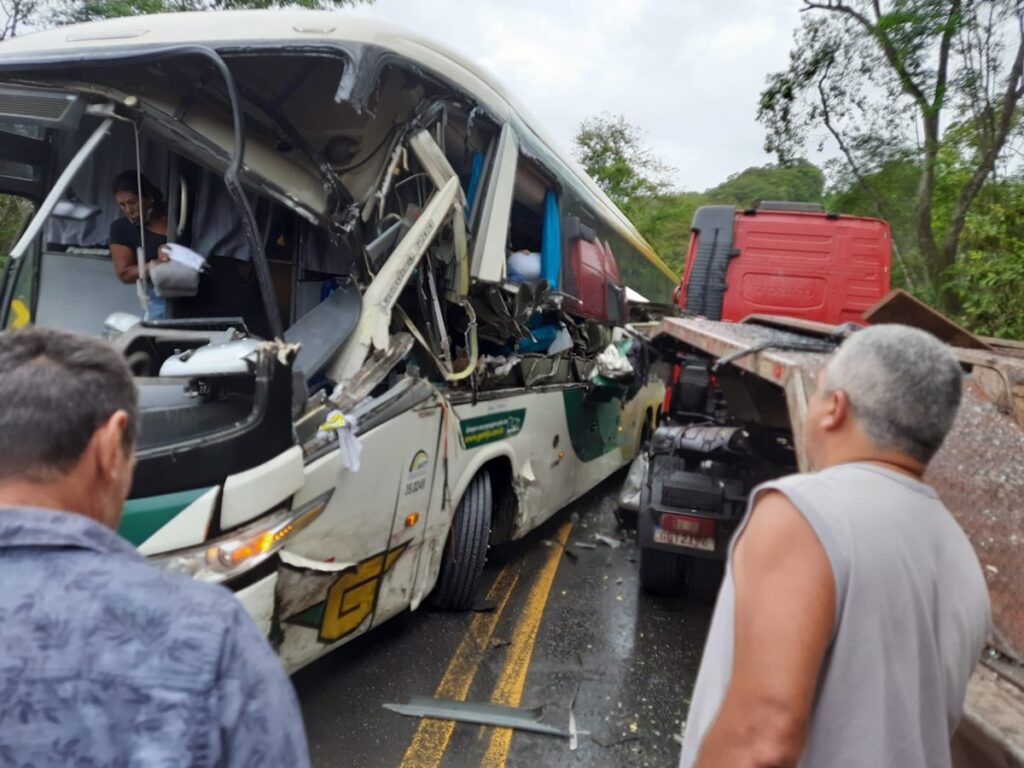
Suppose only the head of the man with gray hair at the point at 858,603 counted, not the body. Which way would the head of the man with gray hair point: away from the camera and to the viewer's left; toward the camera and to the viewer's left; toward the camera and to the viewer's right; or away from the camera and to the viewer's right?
away from the camera and to the viewer's left

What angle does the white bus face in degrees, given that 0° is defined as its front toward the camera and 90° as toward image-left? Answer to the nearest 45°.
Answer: approximately 45°

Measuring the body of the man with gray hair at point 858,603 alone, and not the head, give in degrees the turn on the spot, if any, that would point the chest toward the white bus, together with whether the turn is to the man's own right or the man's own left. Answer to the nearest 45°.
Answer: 0° — they already face it

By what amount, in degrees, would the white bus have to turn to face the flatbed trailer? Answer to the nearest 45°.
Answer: approximately 90° to its left

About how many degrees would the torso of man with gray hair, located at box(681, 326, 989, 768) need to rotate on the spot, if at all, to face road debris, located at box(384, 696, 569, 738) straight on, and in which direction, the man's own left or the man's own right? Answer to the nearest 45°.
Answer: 0° — they already face it

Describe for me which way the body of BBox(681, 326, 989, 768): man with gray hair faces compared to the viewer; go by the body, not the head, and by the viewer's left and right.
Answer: facing away from the viewer and to the left of the viewer
